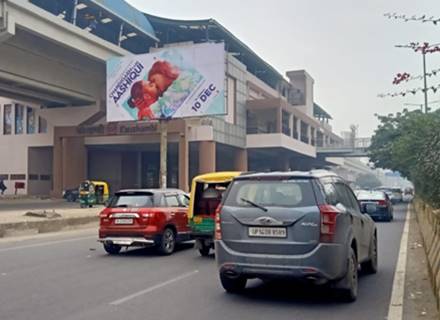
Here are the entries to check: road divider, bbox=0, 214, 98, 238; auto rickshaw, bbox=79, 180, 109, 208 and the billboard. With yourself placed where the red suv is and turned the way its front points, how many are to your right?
0

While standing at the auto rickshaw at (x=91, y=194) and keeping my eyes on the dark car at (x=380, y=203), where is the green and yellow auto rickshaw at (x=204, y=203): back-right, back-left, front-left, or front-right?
front-right

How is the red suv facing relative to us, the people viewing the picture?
facing away from the viewer and to the right of the viewer

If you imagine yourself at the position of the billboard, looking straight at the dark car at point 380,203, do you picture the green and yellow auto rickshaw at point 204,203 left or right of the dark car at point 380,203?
right

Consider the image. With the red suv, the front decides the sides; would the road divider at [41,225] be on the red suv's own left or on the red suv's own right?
on the red suv's own left

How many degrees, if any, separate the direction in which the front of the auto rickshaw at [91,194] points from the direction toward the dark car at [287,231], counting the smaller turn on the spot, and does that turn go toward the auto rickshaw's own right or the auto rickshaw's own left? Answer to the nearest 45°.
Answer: approximately 45° to the auto rickshaw's own left

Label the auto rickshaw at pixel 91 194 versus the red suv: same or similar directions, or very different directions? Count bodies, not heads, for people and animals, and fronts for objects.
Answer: very different directions

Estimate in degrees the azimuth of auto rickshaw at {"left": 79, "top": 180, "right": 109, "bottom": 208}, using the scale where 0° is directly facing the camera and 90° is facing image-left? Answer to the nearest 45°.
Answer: approximately 45°

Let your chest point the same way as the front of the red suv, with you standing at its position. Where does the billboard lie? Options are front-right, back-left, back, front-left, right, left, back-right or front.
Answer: front-left

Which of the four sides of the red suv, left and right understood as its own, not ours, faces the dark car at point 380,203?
front

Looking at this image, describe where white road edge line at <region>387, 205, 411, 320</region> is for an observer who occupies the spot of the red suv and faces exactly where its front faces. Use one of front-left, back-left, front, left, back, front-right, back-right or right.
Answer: right

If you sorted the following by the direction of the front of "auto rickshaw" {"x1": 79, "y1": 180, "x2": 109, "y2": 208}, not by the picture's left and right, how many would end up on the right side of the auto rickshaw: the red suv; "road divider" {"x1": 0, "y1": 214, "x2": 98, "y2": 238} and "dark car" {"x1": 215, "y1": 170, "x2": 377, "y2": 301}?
0

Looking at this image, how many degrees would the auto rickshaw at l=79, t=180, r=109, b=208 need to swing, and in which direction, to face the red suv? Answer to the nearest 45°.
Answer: approximately 45° to its left

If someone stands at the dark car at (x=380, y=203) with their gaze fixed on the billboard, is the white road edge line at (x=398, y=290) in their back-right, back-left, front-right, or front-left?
back-left
